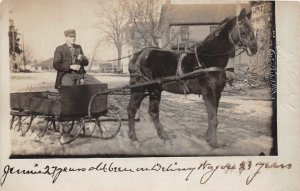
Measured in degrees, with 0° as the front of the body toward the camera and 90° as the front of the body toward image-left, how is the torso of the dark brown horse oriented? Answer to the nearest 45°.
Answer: approximately 270°

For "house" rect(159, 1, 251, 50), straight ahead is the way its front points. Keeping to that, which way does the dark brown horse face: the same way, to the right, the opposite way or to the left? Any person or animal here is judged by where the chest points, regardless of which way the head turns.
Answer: to the left

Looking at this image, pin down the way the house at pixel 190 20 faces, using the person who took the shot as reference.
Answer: facing the viewer

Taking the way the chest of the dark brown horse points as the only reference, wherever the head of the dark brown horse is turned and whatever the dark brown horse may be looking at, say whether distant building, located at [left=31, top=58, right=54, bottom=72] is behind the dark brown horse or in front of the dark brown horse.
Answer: behind

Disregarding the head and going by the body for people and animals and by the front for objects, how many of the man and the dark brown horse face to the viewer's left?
0

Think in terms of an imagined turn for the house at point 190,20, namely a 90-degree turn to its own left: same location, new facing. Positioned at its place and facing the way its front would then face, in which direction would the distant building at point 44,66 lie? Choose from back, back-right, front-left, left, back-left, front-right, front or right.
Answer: back

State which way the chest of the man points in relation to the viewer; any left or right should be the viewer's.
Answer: facing the viewer and to the right of the viewer
